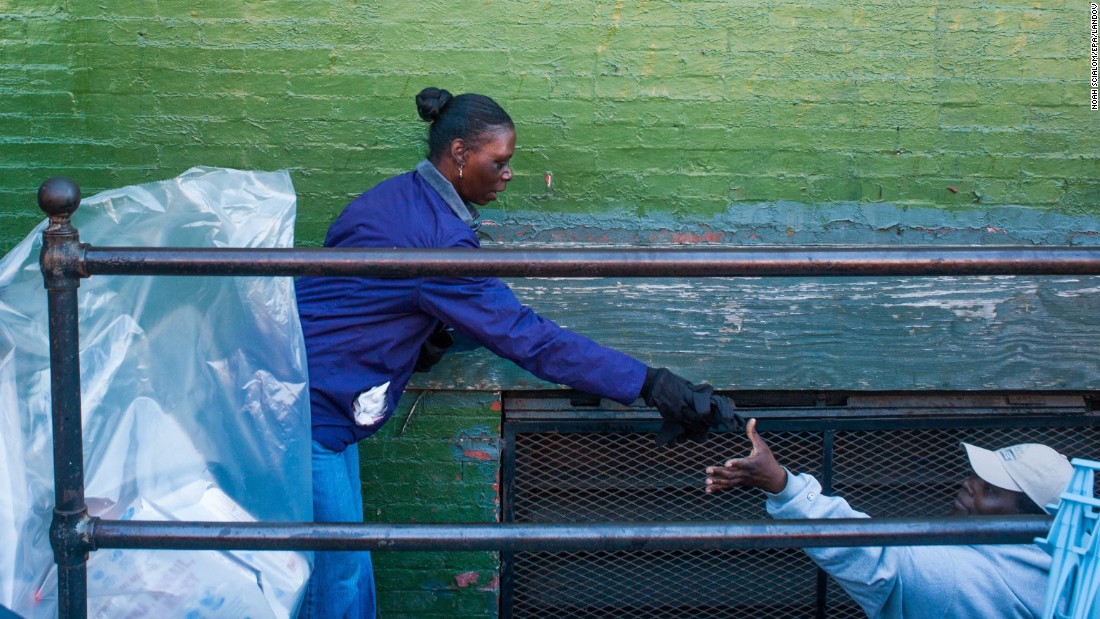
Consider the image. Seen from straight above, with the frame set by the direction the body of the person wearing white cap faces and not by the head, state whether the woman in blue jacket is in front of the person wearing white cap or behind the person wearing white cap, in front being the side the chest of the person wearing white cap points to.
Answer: in front

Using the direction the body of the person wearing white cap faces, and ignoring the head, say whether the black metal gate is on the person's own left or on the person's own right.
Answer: on the person's own right

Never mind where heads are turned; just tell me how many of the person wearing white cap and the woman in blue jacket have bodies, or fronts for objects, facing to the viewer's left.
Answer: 1

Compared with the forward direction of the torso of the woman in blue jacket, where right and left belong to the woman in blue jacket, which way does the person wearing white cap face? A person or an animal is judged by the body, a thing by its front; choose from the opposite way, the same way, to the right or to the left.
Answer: the opposite way

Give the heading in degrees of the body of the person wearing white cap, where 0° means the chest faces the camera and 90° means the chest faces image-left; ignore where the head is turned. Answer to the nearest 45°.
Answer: approximately 90°

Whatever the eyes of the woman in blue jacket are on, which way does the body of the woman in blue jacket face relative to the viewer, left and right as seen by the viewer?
facing to the right of the viewer

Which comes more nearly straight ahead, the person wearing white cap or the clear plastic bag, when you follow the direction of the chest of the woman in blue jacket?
the person wearing white cap

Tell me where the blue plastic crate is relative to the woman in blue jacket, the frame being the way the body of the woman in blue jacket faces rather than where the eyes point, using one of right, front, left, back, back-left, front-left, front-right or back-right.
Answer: front-right

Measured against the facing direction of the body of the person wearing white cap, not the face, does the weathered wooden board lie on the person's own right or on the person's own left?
on the person's own right

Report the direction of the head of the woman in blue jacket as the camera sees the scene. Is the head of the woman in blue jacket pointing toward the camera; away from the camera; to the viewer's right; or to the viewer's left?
to the viewer's right

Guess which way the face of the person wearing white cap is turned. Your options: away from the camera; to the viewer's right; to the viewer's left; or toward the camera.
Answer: to the viewer's left
